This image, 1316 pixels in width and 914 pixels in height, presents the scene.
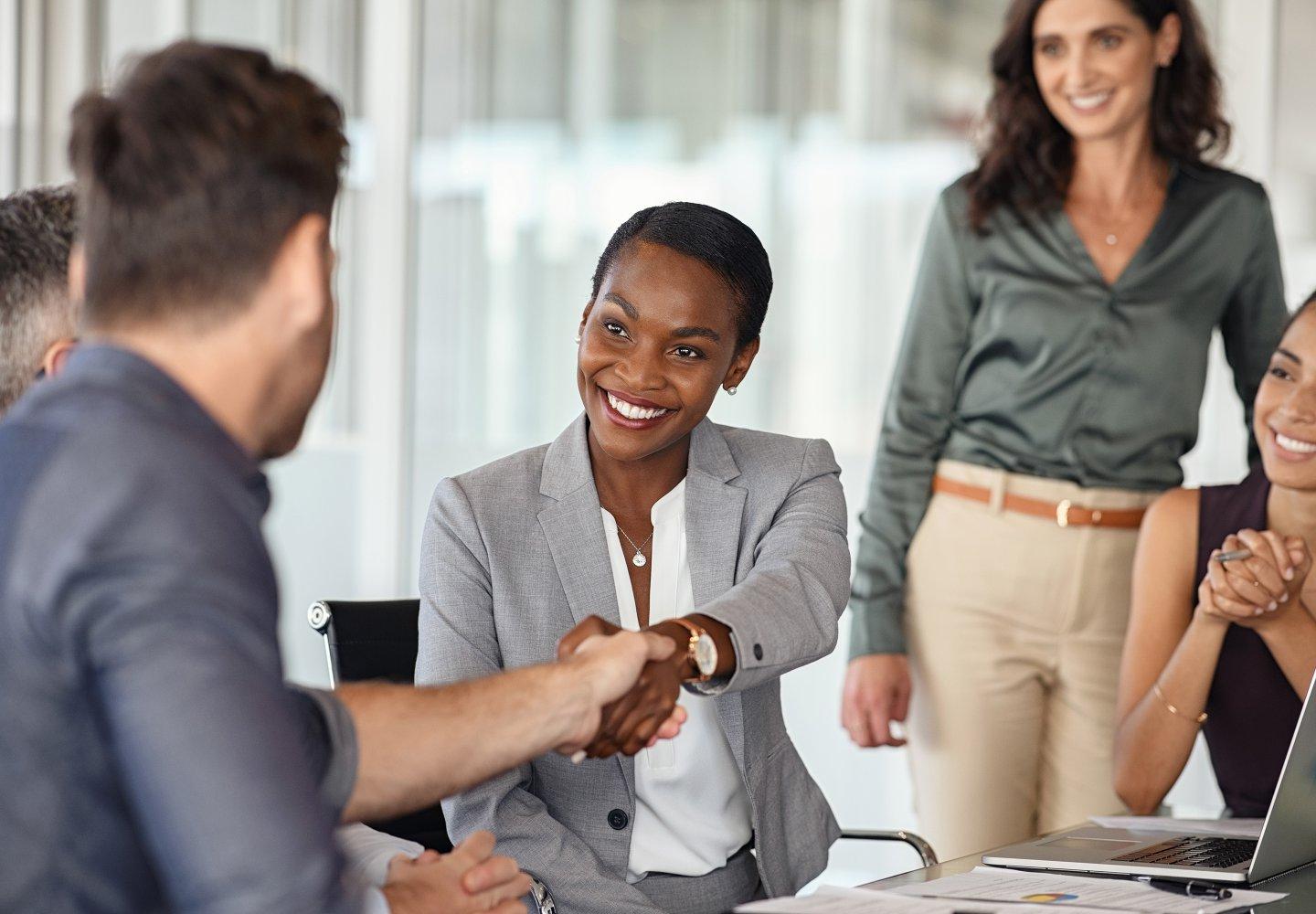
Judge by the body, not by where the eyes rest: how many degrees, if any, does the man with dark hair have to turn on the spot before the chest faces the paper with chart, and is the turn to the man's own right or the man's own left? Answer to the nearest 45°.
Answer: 0° — they already face it

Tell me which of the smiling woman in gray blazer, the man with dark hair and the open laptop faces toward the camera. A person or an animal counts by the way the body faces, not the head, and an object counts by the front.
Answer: the smiling woman in gray blazer

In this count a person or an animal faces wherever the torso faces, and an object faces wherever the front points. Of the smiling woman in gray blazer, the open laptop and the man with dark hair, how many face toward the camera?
1

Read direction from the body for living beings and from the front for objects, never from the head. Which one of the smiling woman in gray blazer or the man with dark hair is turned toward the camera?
the smiling woman in gray blazer

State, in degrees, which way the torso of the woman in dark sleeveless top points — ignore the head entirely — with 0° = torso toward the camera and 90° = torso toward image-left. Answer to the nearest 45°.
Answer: approximately 45°

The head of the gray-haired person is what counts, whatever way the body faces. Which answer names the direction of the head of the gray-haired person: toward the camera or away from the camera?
away from the camera

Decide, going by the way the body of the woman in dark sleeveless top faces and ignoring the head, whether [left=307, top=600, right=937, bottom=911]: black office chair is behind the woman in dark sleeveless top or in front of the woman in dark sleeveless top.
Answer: in front

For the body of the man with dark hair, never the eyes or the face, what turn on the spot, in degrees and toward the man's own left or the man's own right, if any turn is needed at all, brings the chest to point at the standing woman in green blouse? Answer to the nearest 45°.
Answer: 0° — they already face them

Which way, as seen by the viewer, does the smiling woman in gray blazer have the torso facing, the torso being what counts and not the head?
toward the camera

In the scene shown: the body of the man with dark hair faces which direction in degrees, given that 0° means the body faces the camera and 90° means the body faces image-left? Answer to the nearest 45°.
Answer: approximately 225°

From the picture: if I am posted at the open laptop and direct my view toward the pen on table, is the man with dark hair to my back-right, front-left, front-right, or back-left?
front-right
